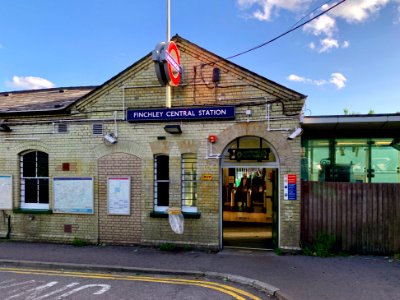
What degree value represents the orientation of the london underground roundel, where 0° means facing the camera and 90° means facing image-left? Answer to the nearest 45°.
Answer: approximately 315°

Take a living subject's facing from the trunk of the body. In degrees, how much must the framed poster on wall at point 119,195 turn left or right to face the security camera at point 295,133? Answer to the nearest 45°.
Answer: approximately 45° to its left

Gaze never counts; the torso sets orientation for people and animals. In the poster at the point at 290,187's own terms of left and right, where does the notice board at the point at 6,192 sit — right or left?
on its right

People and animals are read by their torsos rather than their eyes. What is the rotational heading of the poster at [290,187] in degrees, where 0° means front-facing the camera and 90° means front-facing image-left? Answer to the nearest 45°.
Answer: approximately 0°

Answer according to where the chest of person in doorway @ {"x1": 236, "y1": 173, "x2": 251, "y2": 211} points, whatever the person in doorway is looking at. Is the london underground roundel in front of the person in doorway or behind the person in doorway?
in front

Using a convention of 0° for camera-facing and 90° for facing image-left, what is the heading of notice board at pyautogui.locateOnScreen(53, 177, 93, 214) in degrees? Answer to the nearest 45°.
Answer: approximately 0°
